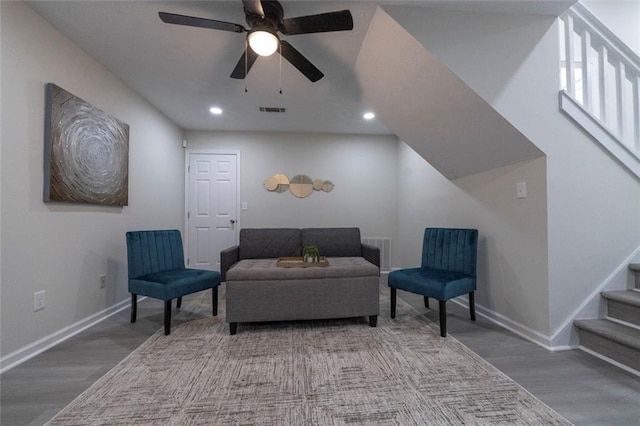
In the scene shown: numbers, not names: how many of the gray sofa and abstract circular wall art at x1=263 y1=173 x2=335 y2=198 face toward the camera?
2

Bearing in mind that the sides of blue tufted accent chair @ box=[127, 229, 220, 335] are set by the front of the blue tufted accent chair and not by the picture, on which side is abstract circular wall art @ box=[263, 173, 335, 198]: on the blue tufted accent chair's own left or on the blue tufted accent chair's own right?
on the blue tufted accent chair's own left

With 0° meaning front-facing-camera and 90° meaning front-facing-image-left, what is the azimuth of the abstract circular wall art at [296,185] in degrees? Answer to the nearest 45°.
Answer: approximately 0°

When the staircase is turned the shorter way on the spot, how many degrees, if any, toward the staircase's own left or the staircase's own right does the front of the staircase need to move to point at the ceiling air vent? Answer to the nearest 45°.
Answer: approximately 45° to the staircase's own right

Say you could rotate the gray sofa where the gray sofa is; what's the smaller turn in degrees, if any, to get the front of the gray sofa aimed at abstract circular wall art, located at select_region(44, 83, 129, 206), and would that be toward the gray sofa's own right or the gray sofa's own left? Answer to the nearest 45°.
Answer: approximately 90° to the gray sofa's own right

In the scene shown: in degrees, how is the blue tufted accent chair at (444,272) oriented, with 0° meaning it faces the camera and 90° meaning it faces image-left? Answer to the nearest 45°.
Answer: approximately 45°

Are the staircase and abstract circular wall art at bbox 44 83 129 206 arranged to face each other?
yes

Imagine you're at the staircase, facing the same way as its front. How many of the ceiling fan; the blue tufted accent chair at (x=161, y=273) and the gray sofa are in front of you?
3

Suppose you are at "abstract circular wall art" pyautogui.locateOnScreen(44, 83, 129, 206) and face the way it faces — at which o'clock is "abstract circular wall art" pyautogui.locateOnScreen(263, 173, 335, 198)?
"abstract circular wall art" pyautogui.locateOnScreen(263, 173, 335, 198) is roughly at 10 o'clock from "abstract circular wall art" pyautogui.locateOnScreen(44, 83, 129, 206).

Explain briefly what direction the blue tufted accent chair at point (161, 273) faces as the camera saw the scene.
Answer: facing the viewer and to the right of the viewer

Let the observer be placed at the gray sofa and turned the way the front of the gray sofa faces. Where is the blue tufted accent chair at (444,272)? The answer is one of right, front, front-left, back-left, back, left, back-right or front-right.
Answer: left

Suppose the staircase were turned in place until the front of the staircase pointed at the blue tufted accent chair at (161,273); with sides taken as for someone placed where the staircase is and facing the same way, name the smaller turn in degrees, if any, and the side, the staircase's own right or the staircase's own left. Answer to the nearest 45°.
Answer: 0° — it already faces it

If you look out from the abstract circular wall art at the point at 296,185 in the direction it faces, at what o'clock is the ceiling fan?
The ceiling fan is roughly at 12 o'clock from the abstract circular wall art.

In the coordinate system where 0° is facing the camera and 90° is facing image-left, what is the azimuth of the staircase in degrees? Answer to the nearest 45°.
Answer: approximately 45°
